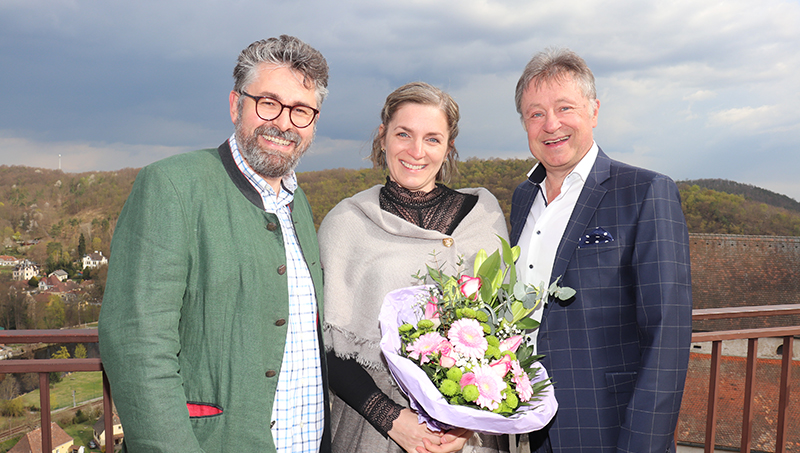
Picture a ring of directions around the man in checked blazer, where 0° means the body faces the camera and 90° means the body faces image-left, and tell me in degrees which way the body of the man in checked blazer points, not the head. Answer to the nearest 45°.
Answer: approximately 45°

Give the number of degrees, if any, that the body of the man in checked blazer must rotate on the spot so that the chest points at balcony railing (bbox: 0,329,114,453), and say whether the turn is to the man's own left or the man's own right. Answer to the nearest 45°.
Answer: approximately 45° to the man's own right

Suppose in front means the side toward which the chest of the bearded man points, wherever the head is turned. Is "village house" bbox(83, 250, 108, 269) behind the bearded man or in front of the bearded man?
behind

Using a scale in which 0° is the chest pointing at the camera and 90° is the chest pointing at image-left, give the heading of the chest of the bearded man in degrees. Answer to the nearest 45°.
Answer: approximately 315°

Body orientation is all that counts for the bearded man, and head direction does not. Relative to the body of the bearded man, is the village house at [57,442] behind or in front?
behind

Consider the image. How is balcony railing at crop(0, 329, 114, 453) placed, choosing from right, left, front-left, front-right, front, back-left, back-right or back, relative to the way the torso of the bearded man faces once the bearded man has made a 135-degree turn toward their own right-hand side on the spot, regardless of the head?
front-right

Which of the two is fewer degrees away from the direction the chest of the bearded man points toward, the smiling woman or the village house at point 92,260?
the smiling woman

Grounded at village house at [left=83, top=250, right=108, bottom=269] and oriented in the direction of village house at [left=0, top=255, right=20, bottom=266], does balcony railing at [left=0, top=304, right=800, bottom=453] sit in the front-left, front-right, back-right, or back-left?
back-left

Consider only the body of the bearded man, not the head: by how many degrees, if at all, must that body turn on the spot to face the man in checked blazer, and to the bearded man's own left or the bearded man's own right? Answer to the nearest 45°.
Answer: approximately 45° to the bearded man's own left
